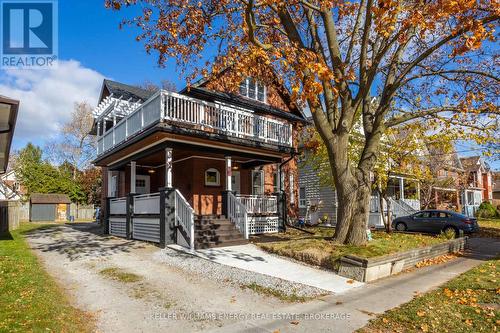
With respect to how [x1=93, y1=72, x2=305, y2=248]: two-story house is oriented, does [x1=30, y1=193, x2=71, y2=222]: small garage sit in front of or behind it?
behind

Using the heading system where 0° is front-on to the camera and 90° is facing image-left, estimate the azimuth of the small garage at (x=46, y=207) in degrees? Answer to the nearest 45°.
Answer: approximately 0°

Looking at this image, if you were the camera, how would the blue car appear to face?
facing away from the viewer and to the left of the viewer

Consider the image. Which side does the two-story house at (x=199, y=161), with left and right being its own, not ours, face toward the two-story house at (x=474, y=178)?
left

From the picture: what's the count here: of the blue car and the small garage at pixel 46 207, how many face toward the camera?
1
